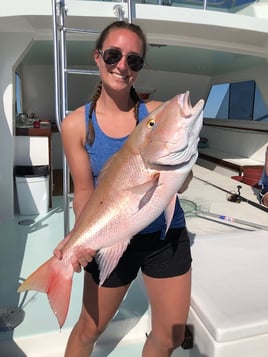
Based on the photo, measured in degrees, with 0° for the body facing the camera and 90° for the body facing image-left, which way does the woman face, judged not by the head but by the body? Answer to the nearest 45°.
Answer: approximately 0°

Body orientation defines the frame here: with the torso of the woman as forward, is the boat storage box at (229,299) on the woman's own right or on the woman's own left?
on the woman's own left
